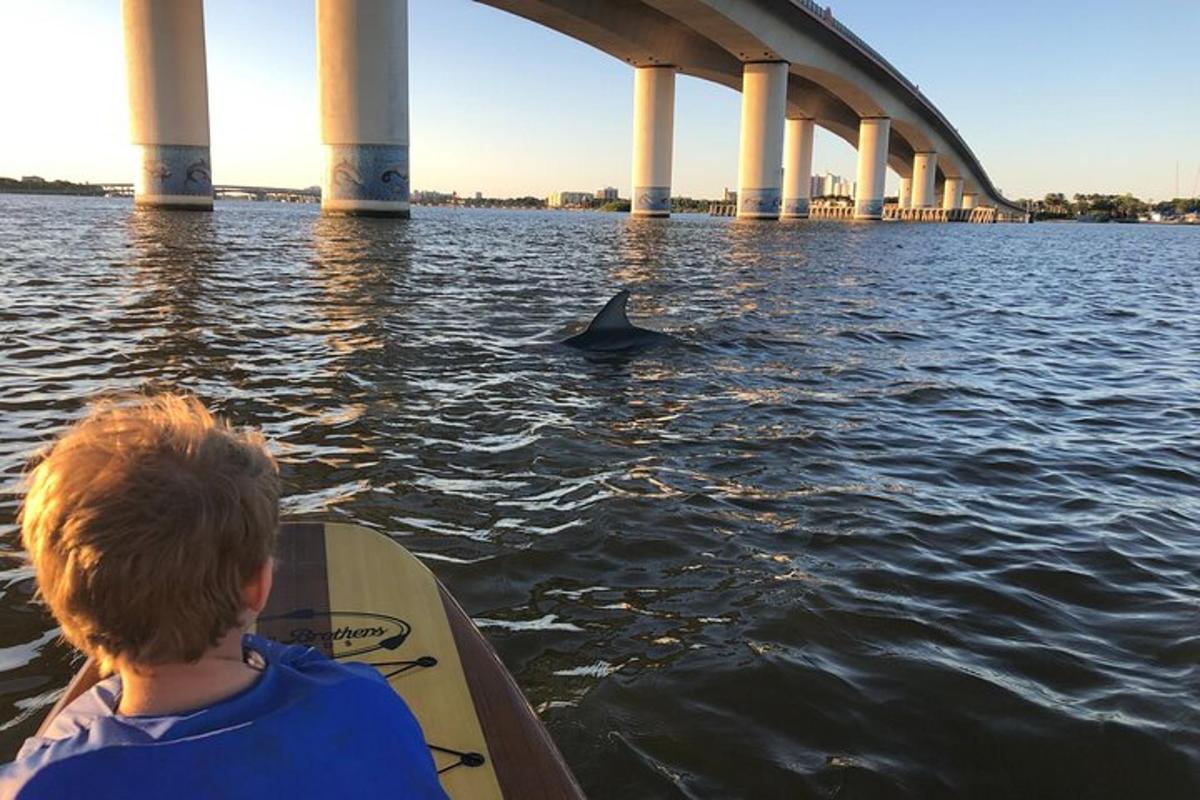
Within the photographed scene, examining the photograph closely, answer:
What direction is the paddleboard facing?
away from the camera
